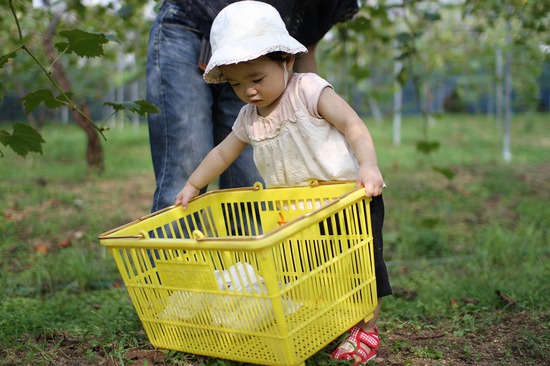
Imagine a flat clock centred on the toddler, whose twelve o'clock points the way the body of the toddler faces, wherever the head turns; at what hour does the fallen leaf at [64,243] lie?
The fallen leaf is roughly at 3 o'clock from the toddler.

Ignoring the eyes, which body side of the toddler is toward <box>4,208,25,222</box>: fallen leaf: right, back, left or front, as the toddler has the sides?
right

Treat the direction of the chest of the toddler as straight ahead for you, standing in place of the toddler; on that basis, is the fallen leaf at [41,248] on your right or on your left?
on your right

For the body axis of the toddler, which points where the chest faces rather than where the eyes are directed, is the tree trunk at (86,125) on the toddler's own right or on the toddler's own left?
on the toddler's own right

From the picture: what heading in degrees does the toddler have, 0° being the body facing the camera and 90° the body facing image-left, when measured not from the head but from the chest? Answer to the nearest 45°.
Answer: approximately 45°

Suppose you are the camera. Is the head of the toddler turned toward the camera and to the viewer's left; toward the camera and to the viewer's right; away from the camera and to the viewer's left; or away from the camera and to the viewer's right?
toward the camera and to the viewer's left

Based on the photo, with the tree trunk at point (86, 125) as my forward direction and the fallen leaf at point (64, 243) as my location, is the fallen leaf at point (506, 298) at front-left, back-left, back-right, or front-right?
back-right

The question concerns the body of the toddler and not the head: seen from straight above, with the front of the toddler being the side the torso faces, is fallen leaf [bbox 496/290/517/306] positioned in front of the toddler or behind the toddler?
behind
